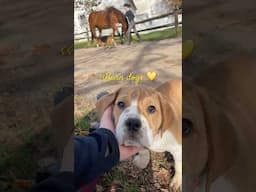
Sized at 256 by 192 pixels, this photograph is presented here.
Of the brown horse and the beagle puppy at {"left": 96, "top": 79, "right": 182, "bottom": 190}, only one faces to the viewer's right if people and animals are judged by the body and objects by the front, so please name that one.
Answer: the brown horse

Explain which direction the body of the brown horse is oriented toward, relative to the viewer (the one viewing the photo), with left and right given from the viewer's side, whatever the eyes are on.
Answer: facing to the right of the viewer

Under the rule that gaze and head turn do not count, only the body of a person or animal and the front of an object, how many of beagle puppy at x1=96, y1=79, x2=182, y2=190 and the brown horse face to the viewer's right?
1
